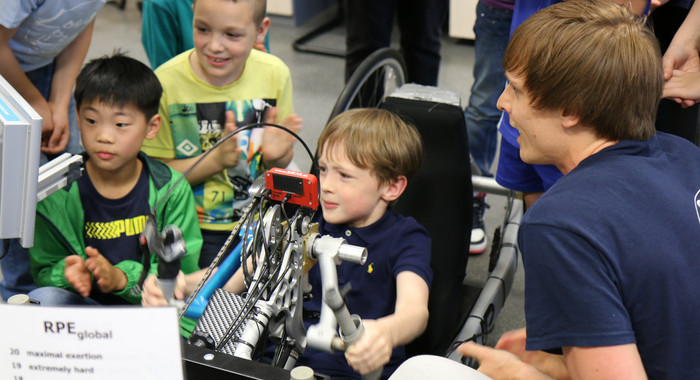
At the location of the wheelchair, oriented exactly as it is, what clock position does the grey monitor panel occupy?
The grey monitor panel is roughly at 12 o'clock from the wheelchair.

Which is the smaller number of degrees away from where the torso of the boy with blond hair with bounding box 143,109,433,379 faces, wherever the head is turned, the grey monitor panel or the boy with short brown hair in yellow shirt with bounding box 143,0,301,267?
the grey monitor panel

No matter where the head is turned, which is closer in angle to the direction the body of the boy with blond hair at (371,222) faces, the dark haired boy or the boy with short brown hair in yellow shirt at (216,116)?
the dark haired boy

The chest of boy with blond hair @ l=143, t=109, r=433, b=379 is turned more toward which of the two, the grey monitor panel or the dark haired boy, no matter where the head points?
the grey monitor panel

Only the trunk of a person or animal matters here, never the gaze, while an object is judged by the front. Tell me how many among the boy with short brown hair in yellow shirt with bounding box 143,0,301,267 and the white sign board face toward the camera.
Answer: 2

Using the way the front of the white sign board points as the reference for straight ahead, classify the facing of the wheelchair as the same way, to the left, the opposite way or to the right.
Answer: to the right
